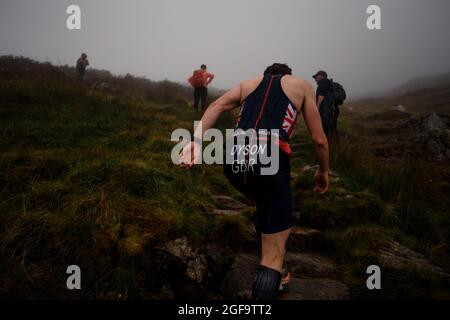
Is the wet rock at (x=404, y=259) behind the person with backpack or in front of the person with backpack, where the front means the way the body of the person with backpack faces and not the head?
behind

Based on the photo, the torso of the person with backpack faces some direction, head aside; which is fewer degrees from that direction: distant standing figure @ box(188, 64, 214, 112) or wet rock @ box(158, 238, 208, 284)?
the distant standing figure

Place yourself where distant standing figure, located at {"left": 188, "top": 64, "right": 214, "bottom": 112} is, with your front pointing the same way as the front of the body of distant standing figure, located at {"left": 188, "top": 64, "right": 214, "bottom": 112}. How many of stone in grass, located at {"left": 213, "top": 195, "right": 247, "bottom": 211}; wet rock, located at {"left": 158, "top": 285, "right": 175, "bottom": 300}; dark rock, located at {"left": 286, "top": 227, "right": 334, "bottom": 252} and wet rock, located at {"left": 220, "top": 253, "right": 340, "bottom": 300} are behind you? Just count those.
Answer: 4

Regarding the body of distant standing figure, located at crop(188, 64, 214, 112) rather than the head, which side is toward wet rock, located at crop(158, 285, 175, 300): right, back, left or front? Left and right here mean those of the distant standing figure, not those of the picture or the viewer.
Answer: back

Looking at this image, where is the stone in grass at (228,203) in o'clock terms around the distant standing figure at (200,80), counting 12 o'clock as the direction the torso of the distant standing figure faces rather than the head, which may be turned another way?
The stone in grass is roughly at 6 o'clock from the distant standing figure.

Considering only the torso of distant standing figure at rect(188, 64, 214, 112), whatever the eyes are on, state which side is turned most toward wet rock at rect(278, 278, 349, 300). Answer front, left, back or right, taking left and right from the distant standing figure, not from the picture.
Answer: back
